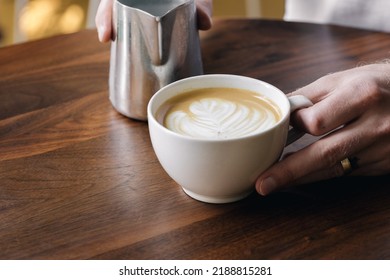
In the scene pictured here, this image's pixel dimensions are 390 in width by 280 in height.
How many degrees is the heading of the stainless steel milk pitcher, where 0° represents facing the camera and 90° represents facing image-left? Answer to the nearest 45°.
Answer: approximately 0°
